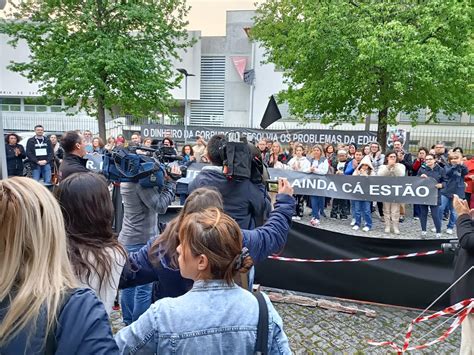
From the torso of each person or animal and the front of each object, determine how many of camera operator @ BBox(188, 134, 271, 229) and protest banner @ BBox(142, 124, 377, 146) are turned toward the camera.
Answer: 1

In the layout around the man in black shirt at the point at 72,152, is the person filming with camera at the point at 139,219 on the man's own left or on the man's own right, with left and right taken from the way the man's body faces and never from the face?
on the man's own right

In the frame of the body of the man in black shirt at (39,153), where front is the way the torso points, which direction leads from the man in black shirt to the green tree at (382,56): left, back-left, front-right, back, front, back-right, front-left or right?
left

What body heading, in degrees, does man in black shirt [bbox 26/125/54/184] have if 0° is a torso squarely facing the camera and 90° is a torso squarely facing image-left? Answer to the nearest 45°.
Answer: approximately 0°

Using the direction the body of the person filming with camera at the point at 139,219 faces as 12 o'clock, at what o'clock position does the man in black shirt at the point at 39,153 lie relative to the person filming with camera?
The man in black shirt is roughly at 10 o'clock from the person filming with camera.

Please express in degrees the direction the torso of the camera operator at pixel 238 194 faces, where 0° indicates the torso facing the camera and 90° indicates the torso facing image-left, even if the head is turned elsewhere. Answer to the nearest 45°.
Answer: approximately 225°

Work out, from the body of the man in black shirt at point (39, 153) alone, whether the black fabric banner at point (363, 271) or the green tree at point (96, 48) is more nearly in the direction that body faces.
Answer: the black fabric banner

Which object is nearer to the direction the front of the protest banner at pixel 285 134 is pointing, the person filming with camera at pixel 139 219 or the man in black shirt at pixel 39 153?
the person filming with camera

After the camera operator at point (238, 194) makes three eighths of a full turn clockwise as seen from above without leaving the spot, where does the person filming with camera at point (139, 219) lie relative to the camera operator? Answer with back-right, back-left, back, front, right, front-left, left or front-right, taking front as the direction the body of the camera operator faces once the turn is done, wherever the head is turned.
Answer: back-right

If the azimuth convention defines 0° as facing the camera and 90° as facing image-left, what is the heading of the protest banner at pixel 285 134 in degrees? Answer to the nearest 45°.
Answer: approximately 0°
